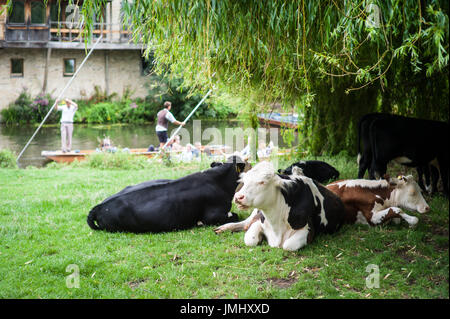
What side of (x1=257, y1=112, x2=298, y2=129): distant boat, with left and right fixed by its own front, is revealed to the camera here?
left

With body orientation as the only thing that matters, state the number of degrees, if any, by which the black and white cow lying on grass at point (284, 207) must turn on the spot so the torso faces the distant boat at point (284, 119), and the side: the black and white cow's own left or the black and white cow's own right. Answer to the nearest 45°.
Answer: approximately 135° to the black and white cow's own right

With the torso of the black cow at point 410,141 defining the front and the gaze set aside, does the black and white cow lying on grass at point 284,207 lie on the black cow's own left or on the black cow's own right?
on the black cow's own right

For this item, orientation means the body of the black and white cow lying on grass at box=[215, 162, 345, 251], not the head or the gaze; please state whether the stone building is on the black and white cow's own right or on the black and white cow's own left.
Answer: on the black and white cow's own right

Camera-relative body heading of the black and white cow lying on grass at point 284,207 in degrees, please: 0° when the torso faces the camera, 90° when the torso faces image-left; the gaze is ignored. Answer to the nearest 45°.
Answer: approximately 45°

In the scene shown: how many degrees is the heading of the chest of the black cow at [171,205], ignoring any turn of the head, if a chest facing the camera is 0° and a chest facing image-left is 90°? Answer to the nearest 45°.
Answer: approximately 270°

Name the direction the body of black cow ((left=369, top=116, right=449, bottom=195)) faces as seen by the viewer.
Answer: to the viewer's right
